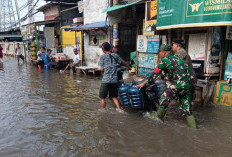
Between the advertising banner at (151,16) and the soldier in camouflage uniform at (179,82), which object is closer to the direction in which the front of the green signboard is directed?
the soldier in camouflage uniform

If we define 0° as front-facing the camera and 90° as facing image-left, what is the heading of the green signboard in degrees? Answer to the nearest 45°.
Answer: approximately 45°

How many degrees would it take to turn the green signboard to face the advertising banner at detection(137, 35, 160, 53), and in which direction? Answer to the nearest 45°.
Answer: approximately 90° to its right

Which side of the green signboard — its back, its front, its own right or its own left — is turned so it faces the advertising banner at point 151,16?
right

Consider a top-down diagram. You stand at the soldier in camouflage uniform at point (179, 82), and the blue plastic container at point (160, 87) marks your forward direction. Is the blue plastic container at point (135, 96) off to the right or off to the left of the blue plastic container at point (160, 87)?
left
